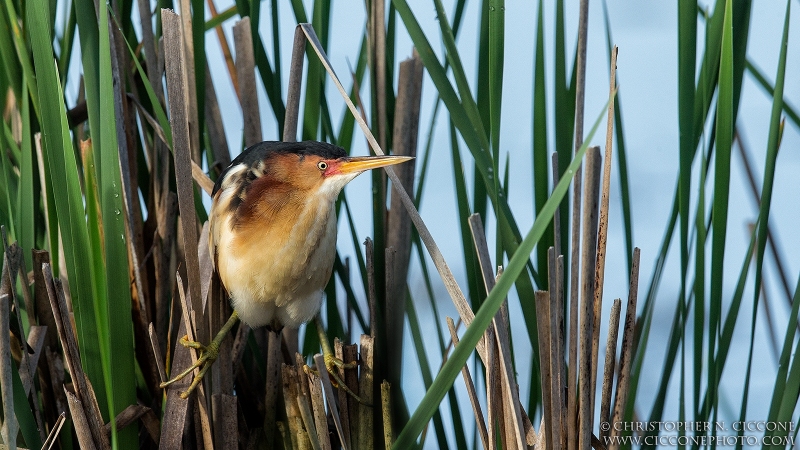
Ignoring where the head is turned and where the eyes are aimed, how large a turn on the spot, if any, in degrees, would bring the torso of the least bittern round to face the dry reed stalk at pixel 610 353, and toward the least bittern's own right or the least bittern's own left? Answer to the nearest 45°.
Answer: approximately 90° to the least bittern's own left

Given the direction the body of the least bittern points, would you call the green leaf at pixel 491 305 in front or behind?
in front

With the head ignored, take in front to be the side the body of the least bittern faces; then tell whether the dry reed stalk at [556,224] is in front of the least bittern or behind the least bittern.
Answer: in front

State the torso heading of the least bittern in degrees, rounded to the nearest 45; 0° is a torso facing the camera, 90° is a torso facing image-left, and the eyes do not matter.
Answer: approximately 315°

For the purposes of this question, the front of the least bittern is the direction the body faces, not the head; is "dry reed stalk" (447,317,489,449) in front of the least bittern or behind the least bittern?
in front
